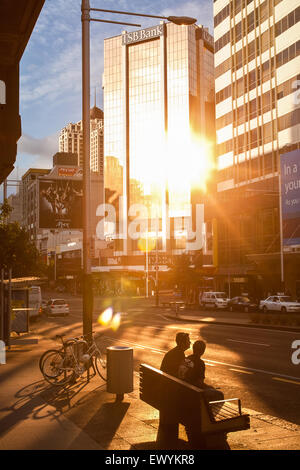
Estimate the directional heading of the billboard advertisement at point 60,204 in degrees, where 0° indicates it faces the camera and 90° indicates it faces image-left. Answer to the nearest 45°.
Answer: approximately 0°

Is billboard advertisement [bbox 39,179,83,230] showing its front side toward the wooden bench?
yes

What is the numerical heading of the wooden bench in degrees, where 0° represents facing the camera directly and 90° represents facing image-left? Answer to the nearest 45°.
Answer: approximately 225°

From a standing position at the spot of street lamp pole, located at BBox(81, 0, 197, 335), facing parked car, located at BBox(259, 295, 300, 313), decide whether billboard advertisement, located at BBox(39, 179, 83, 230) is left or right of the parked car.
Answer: left

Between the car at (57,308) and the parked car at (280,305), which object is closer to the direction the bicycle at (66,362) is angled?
the parked car

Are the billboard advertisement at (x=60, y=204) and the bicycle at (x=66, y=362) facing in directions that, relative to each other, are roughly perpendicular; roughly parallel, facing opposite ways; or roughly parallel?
roughly perpendicular

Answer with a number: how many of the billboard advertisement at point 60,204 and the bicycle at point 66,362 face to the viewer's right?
1

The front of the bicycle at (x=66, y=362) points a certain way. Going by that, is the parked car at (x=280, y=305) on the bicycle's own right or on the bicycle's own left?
on the bicycle's own left

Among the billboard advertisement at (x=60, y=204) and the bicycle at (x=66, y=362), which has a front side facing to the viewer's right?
the bicycle

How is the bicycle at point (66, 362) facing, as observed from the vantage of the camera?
facing to the right of the viewer

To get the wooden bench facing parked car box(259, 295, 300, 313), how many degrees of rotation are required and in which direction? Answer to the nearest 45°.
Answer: approximately 45° to its left

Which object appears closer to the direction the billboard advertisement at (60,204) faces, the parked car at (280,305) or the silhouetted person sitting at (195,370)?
the silhouetted person sitting
